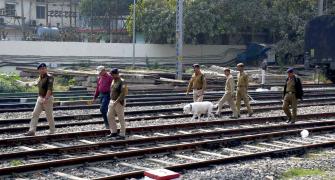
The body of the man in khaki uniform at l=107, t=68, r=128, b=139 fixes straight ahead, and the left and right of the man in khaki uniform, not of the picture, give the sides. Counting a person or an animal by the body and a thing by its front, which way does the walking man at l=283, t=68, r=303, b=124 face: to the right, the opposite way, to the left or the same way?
the same way

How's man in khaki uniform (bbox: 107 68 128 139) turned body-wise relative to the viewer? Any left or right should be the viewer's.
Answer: facing the viewer and to the left of the viewer

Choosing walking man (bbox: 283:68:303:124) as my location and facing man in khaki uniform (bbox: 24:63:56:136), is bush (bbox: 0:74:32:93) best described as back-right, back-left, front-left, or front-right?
front-right

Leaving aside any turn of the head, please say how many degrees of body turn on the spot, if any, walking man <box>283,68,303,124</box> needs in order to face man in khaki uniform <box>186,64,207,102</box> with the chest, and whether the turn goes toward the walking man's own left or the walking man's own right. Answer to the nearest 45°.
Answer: approximately 45° to the walking man's own right

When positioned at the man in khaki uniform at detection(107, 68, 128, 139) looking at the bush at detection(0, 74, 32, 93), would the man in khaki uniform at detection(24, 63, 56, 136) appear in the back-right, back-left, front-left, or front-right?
front-left

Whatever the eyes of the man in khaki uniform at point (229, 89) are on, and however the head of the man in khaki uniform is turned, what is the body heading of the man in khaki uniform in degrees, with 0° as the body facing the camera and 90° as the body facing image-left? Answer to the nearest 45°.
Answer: approximately 90°

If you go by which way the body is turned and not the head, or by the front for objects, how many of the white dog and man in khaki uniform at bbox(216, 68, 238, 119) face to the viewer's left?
2

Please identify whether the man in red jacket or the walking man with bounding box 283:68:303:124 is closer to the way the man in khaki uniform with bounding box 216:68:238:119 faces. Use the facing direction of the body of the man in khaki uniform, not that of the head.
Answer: the man in red jacket

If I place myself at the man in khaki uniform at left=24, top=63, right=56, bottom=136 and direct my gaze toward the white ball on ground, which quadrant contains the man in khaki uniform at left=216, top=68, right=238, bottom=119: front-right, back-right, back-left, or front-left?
front-left

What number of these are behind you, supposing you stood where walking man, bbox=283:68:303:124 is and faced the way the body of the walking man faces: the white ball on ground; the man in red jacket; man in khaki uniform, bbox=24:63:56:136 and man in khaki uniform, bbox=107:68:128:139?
0

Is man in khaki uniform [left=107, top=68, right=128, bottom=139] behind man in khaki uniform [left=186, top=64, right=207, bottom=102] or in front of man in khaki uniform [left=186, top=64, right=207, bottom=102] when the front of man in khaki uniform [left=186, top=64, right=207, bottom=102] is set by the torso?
in front

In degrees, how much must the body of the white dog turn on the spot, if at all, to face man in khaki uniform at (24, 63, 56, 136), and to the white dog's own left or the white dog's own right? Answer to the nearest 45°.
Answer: approximately 45° to the white dog's own left

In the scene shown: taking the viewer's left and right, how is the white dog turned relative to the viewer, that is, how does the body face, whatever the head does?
facing to the left of the viewer

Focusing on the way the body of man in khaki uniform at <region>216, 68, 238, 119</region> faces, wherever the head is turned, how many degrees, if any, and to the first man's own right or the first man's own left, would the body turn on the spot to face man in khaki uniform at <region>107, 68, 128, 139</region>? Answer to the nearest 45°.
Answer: approximately 45° to the first man's own left
